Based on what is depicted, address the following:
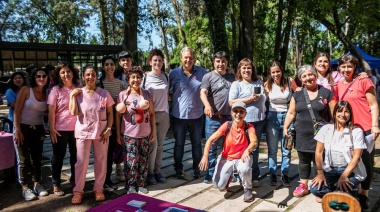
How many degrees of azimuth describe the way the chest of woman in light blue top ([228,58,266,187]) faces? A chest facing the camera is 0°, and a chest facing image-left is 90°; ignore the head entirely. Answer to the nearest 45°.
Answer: approximately 0°

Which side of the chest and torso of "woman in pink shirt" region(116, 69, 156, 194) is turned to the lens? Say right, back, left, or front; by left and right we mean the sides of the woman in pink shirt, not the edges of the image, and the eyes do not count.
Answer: front

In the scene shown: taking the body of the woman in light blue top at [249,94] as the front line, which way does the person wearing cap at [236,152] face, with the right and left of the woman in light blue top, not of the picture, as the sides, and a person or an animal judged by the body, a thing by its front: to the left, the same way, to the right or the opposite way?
the same way

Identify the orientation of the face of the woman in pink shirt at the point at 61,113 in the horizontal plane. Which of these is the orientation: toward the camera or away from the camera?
toward the camera

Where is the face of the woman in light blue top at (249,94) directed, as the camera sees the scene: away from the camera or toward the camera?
toward the camera

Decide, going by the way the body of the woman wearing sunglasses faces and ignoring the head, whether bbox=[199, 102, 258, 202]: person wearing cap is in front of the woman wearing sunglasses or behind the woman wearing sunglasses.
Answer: in front

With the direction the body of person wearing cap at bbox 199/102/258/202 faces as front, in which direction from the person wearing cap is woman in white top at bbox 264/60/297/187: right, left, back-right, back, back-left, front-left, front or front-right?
back-left

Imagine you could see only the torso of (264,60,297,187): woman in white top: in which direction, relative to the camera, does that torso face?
toward the camera

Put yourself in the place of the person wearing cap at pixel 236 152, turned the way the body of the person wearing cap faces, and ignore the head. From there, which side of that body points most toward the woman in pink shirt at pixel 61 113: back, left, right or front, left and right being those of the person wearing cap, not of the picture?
right

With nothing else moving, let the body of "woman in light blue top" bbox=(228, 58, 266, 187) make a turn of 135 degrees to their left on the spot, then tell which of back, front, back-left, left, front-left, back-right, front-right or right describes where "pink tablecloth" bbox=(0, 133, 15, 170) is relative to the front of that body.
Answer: back-left

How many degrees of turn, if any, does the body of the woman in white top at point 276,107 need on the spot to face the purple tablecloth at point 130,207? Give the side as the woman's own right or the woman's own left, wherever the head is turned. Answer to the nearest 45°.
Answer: approximately 45° to the woman's own right
